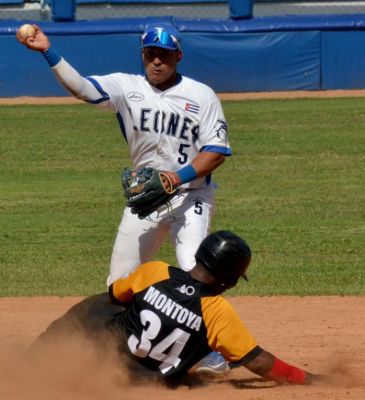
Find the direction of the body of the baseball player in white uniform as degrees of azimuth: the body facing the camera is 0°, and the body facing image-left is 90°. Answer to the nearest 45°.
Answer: approximately 0°

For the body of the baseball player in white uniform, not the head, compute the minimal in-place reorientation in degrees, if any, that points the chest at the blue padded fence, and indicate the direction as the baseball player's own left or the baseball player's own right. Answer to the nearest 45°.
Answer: approximately 180°
